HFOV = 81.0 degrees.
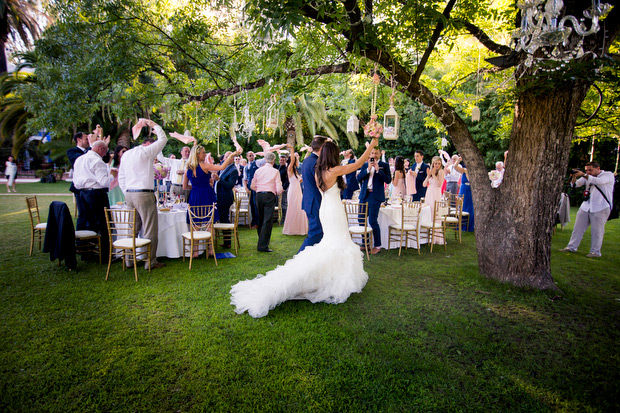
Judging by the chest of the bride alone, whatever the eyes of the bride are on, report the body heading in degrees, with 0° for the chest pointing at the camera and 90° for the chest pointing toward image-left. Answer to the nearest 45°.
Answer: approximately 225°

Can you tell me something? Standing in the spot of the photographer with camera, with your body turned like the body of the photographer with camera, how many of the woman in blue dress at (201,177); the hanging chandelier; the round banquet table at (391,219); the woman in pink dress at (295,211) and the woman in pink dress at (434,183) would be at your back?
0

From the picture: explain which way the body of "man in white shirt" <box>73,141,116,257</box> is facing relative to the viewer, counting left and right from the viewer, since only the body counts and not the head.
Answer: facing away from the viewer and to the right of the viewer

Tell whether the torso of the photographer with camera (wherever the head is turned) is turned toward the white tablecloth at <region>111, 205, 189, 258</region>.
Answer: yes

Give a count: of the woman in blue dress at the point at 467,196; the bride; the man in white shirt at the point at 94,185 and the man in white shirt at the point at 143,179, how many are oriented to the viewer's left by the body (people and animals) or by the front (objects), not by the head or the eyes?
1

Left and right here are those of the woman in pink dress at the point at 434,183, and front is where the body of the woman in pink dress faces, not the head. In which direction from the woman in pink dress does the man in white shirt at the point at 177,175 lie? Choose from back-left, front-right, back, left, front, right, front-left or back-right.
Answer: front-right

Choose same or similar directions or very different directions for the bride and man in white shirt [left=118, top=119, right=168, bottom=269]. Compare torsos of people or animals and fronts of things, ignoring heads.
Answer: same or similar directions

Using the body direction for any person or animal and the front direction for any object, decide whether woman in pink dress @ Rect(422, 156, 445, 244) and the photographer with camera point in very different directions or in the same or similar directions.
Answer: same or similar directions

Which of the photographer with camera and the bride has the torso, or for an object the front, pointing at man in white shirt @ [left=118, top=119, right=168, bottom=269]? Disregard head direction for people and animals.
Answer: the photographer with camera

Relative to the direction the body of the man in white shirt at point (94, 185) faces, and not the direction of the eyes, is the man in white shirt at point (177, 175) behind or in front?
in front

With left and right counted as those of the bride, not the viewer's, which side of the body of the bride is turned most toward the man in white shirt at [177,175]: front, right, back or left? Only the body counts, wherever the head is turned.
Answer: left

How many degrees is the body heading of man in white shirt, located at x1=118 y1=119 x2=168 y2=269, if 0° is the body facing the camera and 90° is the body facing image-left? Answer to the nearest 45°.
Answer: approximately 225°

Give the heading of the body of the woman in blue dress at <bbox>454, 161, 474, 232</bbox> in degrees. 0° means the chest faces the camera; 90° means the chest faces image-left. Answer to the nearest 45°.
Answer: approximately 90°

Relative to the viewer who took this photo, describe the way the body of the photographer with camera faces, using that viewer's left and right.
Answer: facing the viewer and to the left of the viewer

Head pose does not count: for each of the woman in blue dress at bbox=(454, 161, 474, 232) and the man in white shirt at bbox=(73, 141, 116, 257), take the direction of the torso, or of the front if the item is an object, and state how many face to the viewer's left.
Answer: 1

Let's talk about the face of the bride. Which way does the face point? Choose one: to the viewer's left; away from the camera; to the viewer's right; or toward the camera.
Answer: away from the camera

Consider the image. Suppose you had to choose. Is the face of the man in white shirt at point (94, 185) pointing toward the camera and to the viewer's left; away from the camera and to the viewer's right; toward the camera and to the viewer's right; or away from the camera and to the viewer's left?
away from the camera and to the viewer's right

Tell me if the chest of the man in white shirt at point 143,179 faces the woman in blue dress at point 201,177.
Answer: no
